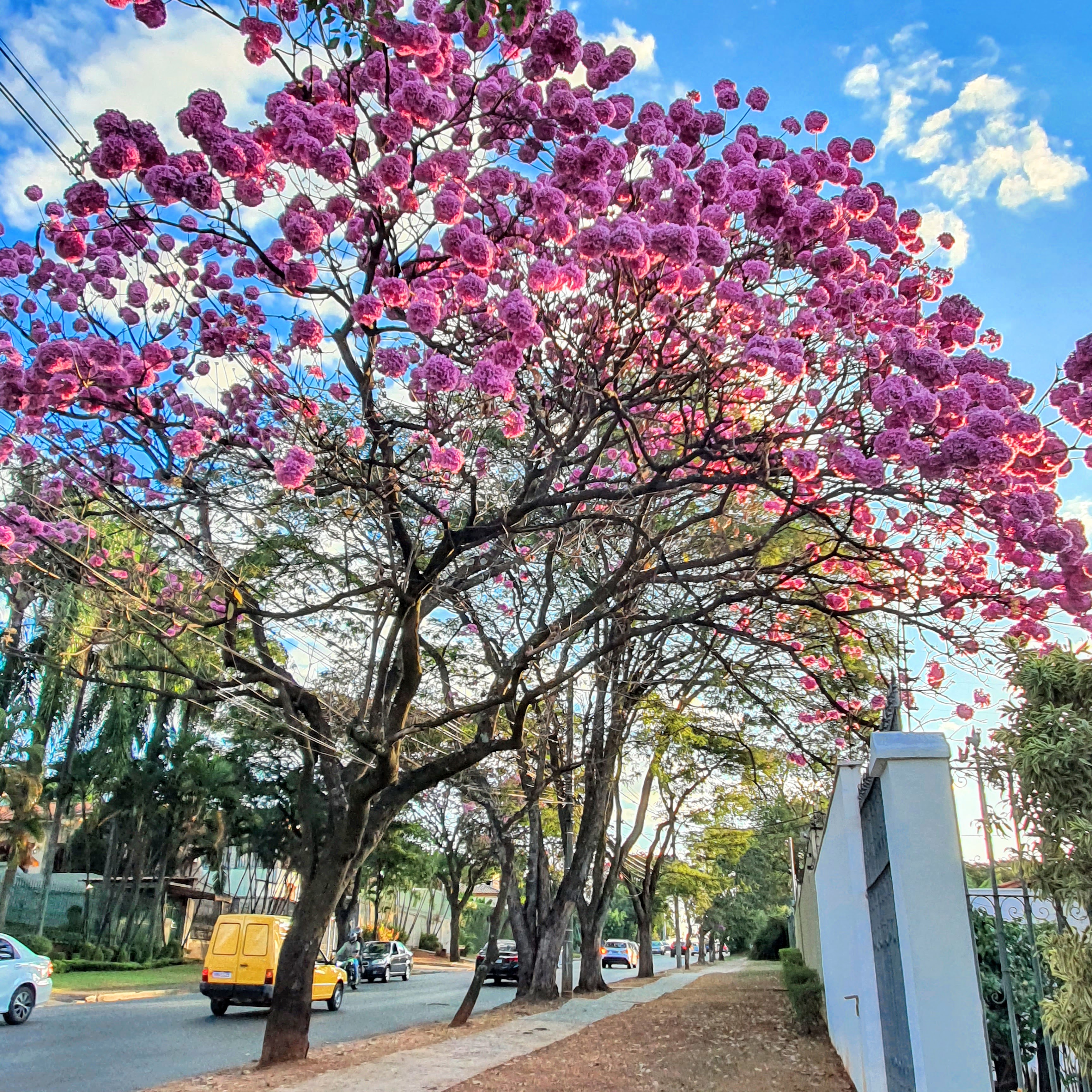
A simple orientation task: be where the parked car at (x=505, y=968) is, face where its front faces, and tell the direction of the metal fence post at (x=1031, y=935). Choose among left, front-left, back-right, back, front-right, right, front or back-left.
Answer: back

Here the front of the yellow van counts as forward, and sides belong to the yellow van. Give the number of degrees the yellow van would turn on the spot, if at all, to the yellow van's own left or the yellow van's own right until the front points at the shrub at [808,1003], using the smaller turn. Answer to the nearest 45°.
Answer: approximately 90° to the yellow van's own right

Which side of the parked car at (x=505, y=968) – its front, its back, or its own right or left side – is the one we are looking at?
back

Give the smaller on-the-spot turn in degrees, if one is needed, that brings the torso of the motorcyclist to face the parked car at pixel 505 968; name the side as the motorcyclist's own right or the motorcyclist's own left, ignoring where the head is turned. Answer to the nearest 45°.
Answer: approximately 135° to the motorcyclist's own left

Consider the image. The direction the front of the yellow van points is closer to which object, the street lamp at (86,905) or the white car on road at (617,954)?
the white car on road

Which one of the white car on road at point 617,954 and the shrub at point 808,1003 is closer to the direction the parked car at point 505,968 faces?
the white car on road

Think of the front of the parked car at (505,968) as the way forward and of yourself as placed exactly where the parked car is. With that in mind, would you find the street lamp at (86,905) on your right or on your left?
on your left

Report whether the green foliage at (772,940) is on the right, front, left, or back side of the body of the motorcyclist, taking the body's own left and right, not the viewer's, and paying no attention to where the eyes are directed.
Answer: back

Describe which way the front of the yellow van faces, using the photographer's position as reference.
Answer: facing away from the viewer and to the right of the viewer

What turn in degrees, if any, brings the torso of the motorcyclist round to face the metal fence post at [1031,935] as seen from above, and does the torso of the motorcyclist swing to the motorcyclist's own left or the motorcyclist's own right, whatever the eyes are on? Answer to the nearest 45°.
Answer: approximately 45° to the motorcyclist's own left

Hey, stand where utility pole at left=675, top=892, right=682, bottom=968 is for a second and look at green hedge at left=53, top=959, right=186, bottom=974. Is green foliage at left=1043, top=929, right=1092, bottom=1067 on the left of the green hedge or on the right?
left

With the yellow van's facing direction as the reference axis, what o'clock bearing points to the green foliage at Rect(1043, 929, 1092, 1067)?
The green foliage is roughly at 4 o'clock from the yellow van.

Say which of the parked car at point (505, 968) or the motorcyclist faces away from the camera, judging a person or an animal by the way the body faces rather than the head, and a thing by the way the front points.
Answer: the parked car
